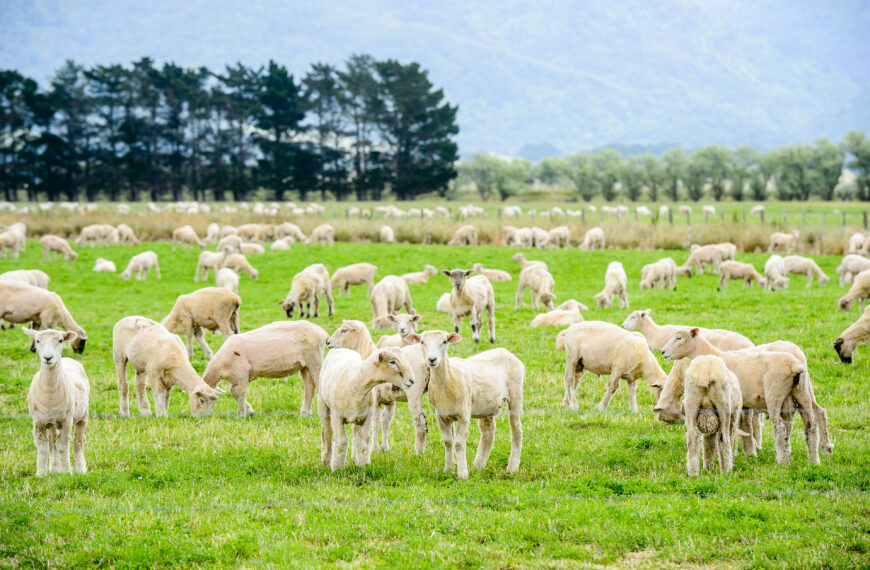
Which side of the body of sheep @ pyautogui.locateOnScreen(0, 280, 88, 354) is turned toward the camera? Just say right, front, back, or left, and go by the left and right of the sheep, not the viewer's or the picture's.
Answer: right

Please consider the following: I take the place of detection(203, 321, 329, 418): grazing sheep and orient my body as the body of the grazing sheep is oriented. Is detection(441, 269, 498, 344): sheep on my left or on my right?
on my right

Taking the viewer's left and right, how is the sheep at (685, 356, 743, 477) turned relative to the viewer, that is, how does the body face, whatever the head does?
facing away from the viewer

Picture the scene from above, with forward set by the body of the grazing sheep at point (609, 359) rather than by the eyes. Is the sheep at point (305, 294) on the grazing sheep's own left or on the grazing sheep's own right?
on the grazing sheep's own left

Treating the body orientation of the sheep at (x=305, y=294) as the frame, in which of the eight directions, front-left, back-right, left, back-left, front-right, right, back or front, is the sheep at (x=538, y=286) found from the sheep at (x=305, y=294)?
back-left

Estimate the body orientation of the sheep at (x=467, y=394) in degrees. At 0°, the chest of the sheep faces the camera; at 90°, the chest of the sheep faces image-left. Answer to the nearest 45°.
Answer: approximately 45°

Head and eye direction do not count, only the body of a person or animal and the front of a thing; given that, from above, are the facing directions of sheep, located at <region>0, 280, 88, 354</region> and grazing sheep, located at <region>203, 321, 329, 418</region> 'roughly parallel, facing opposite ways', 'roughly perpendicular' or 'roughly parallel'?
roughly parallel, facing opposite ways

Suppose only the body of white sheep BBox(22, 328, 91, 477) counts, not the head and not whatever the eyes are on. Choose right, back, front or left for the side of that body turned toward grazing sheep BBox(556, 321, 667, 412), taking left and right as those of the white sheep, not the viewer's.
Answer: left

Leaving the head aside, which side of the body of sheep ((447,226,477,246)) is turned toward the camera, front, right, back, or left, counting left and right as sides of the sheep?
left

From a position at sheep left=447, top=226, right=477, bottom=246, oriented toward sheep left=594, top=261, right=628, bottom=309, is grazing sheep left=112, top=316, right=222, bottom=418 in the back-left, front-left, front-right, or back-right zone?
front-right

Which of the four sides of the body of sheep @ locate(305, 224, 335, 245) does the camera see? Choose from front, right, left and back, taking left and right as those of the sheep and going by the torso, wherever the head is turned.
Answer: left

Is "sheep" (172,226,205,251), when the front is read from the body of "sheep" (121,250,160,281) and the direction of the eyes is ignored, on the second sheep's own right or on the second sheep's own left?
on the second sheep's own right

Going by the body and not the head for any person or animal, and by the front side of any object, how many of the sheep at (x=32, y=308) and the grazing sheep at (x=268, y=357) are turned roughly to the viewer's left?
1

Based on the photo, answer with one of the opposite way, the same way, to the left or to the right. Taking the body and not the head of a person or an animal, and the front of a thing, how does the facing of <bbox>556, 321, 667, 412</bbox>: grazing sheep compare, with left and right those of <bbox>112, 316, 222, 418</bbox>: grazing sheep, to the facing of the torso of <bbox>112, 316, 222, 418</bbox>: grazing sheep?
the same way

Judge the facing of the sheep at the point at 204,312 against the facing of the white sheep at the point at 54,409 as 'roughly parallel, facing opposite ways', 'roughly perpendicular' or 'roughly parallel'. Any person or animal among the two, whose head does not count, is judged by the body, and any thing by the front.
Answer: roughly perpendicular

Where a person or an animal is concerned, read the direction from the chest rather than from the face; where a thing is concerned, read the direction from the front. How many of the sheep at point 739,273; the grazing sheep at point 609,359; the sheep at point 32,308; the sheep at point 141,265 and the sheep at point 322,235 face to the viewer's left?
2

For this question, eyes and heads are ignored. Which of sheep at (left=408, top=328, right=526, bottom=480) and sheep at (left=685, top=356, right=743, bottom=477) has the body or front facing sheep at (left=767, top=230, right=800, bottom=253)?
sheep at (left=685, top=356, right=743, bottom=477)

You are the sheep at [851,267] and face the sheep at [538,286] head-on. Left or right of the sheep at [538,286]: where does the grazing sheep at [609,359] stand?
left

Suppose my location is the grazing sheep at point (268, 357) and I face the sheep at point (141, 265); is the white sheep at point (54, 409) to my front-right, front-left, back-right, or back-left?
back-left

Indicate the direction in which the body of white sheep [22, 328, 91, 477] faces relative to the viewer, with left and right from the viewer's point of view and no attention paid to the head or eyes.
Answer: facing the viewer
